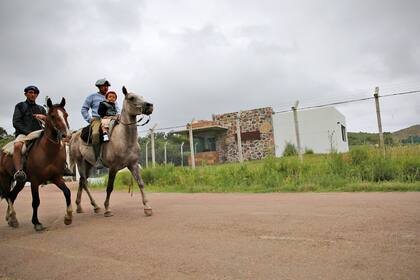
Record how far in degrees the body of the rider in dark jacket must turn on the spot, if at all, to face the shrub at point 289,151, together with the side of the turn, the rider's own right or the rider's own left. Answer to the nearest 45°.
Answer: approximately 90° to the rider's own left

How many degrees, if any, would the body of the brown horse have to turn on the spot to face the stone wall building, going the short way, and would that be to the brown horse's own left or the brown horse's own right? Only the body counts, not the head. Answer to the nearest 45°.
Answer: approximately 90° to the brown horse's own left

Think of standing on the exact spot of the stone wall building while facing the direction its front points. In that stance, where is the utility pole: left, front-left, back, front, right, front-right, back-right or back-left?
front-left

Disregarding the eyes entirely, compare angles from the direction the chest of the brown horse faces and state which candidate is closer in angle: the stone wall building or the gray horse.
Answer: the gray horse

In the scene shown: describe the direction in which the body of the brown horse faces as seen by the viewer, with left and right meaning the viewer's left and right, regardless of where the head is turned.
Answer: facing the viewer and to the right of the viewer

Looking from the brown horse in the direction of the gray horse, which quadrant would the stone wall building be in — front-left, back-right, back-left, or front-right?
front-left

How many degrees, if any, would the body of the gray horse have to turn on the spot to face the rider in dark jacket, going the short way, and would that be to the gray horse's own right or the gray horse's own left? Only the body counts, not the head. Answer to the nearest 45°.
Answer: approximately 135° to the gray horse's own right

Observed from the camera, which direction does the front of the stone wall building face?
facing the viewer and to the left of the viewer

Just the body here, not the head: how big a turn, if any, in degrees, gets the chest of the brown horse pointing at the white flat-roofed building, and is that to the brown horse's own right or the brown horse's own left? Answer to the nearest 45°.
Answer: approximately 90° to the brown horse's own left

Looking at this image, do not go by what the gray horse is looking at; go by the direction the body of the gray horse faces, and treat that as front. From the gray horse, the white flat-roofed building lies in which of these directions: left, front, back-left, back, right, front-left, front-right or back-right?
left

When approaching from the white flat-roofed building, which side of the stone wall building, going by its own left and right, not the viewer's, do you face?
left

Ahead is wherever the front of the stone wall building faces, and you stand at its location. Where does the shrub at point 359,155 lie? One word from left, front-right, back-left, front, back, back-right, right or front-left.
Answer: front-left

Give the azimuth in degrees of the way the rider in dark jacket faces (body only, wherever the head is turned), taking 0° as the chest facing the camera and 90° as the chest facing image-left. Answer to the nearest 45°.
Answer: approximately 315°

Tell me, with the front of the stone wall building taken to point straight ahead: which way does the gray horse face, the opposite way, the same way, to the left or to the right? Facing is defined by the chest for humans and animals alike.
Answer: to the left

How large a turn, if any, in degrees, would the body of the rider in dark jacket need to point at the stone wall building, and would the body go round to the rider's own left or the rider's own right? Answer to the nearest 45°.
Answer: approximately 90° to the rider's own left

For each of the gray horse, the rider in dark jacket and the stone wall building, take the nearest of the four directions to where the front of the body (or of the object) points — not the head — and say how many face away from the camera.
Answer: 0
